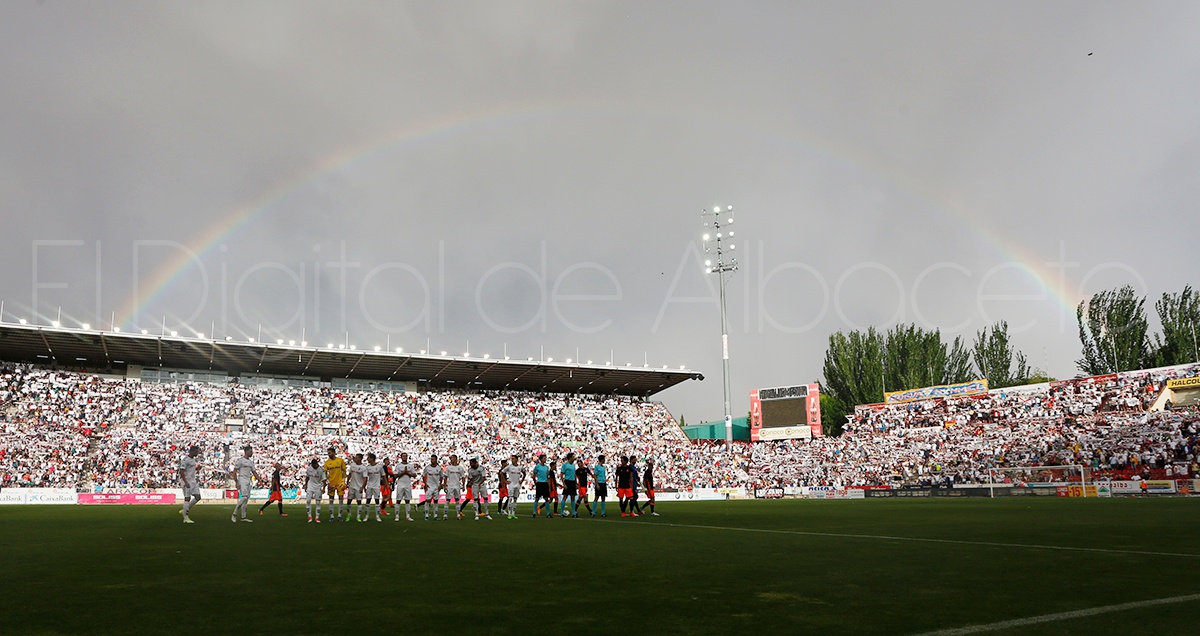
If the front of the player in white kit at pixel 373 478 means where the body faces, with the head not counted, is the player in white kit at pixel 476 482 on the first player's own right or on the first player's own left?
on the first player's own left

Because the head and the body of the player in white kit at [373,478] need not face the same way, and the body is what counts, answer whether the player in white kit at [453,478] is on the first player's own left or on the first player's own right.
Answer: on the first player's own left

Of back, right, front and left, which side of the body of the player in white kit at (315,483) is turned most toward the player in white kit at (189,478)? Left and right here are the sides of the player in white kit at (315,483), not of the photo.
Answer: right

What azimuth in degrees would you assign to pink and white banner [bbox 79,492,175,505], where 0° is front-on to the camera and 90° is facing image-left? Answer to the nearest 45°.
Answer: approximately 0°

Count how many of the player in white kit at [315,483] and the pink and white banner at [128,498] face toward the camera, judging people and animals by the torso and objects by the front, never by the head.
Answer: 2

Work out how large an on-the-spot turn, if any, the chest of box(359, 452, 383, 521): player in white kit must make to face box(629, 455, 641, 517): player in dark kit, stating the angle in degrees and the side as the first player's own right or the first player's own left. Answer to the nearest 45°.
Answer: approximately 90° to the first player's own left

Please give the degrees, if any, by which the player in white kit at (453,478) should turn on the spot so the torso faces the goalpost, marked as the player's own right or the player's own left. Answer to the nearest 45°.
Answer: approximately 135° to the player's own left

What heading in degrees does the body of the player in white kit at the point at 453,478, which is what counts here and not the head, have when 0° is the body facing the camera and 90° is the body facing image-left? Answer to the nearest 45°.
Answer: approximately 0°
